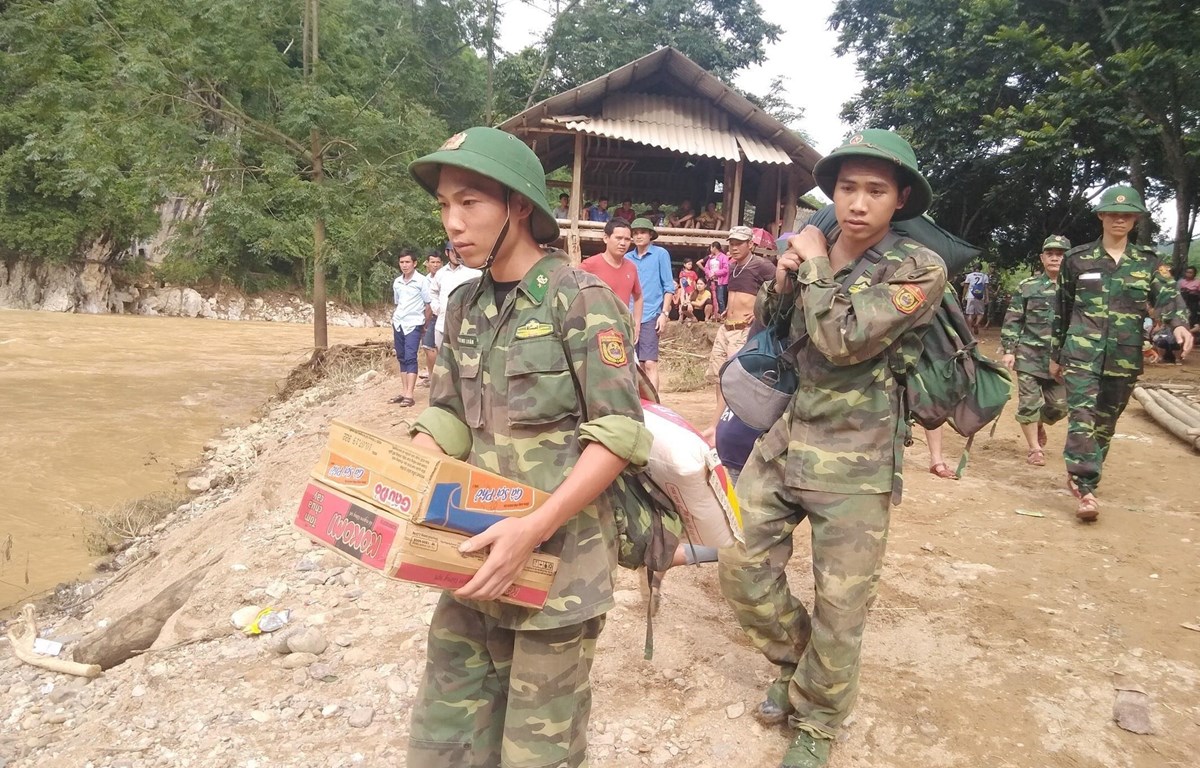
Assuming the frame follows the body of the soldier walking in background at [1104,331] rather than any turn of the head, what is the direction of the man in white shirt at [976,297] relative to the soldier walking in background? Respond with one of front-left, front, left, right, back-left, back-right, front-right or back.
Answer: back

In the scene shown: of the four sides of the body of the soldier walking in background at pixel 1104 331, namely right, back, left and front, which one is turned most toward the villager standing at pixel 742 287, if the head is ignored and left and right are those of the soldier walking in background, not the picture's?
right

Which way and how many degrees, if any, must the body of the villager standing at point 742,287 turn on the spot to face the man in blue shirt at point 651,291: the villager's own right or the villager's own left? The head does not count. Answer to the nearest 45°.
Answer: approximately 90° to the villager's own right

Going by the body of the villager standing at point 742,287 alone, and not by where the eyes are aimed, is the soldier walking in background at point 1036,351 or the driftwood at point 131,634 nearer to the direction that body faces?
the driftwood

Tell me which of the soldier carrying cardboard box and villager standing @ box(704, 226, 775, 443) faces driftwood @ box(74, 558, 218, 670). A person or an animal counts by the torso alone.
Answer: the villager standing

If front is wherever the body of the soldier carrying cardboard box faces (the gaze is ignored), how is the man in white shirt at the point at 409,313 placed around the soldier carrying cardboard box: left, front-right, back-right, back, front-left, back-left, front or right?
back-right

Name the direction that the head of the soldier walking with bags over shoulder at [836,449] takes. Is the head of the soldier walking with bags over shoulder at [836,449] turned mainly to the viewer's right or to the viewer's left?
to the viewer's left

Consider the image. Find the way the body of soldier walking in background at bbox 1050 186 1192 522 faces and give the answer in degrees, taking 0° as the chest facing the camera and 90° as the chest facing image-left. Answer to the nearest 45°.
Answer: approximately 0°
